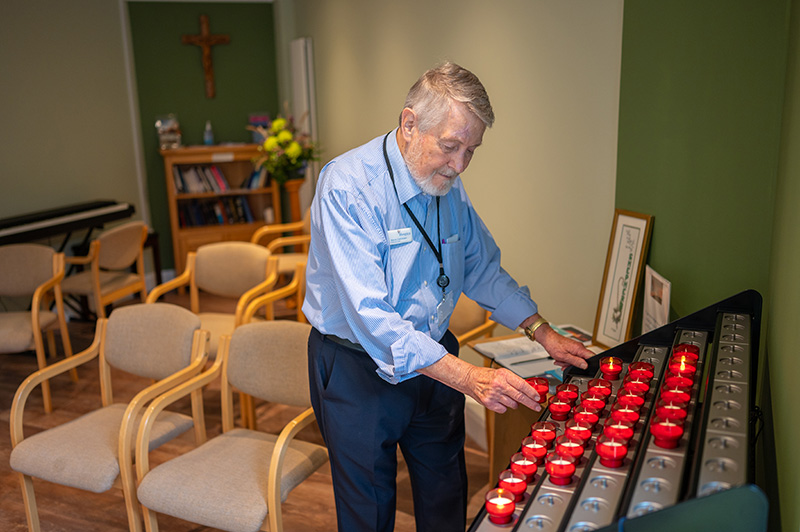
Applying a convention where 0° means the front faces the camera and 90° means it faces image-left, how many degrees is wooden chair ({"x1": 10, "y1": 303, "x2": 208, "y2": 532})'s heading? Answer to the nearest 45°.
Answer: approximately 45°

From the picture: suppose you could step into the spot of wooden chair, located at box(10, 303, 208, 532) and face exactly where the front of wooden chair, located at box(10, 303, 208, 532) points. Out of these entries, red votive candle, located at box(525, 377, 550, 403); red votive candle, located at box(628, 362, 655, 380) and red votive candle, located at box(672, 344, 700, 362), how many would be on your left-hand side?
3

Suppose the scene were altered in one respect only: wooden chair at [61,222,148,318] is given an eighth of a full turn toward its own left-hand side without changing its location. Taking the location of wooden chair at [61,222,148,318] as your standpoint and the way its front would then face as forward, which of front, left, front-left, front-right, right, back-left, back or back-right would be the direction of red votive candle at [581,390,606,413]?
left

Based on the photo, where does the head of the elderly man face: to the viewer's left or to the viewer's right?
to the viewer's right

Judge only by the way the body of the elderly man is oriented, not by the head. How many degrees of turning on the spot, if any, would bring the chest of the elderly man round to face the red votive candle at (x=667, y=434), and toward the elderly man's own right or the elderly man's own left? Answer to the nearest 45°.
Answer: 0° — they already face it

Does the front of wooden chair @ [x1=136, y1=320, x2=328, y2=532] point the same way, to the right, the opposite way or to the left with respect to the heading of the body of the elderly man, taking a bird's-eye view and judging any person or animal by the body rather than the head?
to the right

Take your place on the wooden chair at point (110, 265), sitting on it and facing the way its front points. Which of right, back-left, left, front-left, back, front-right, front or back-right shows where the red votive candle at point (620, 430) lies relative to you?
back-left

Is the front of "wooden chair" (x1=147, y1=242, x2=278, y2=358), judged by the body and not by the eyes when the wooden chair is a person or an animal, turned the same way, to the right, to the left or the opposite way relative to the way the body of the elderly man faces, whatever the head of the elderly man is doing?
to the right

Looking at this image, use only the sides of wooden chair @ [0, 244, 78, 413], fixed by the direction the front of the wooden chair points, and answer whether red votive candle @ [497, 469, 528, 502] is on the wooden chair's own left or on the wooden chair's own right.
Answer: on the wooden chair's own left

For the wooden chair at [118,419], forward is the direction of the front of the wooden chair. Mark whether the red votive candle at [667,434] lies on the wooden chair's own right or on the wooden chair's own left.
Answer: on the wooden chair's own left

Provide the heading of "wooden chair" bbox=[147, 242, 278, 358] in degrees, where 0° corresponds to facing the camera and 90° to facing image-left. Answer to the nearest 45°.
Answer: approximately 45°

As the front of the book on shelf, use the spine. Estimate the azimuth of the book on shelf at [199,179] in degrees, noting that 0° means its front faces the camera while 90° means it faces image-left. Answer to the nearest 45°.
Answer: approximately 0°
